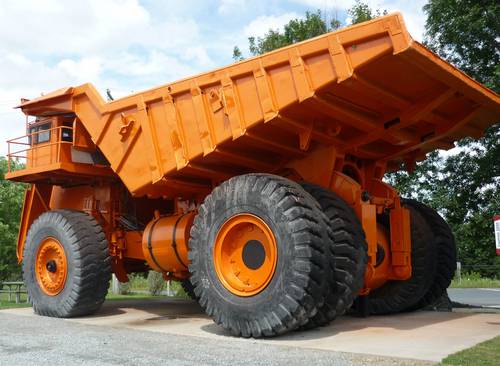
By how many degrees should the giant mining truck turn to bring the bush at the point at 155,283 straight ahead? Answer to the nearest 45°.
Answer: approximately 45° to its right

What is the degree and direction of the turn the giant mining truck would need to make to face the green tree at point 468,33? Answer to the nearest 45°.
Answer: approximately 90° to its right

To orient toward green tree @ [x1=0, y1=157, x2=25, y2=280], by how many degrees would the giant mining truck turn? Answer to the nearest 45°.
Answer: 0° — it already faces it

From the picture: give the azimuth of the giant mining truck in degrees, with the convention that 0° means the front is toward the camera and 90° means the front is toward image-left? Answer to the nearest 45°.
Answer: approximately 135°

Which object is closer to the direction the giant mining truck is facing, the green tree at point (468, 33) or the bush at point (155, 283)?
the bush

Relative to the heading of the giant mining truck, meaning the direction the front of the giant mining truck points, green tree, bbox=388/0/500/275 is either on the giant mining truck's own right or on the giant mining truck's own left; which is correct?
on the giant mining truck's own right

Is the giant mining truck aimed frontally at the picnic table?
yes
